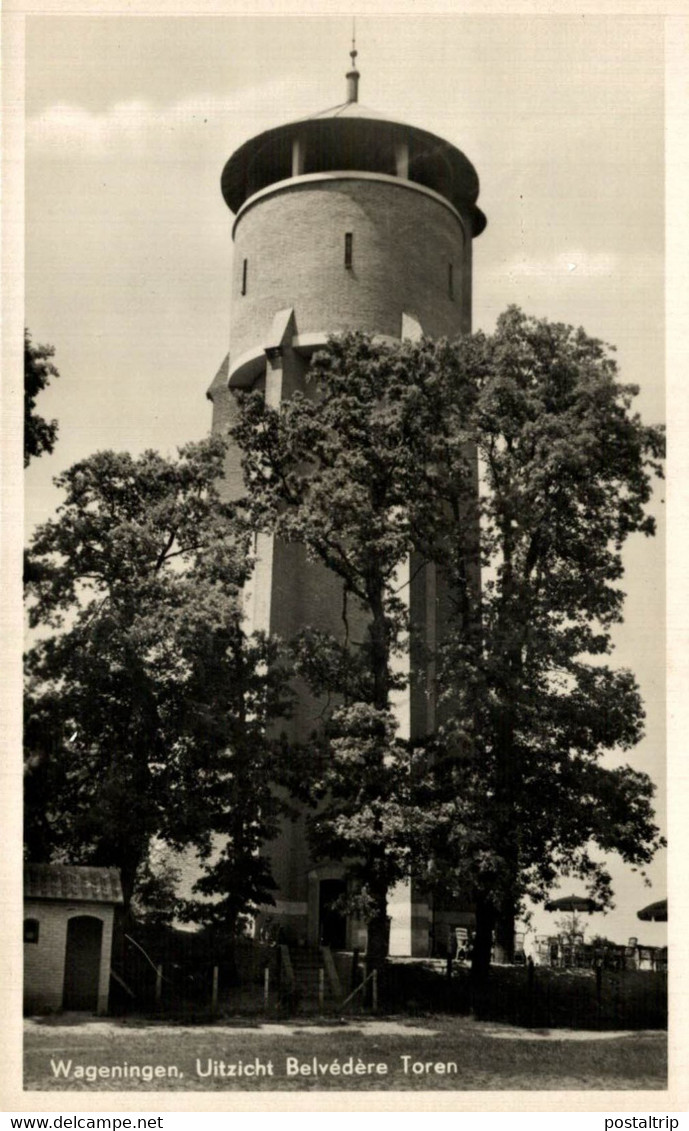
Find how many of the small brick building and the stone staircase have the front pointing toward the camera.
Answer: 2

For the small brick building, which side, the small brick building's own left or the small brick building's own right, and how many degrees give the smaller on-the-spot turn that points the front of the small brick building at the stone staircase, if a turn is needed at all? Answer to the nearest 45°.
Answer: approximately 135° to the small brick building's own left

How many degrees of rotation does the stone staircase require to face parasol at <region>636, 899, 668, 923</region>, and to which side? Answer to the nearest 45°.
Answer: approximately 135° to its left

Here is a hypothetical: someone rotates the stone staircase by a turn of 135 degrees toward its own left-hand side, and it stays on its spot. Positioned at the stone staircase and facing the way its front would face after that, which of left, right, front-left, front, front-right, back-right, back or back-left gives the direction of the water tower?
front-left

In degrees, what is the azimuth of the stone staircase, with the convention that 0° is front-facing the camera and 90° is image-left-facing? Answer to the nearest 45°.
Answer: approximately 0°

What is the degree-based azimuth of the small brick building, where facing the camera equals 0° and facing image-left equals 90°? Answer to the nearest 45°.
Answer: approximately 0°

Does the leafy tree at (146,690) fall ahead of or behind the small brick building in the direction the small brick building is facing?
behind

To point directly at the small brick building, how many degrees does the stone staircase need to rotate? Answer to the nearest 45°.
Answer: approximately 45° to its right
